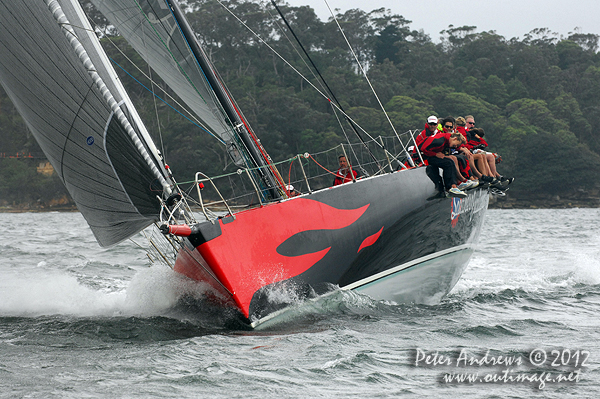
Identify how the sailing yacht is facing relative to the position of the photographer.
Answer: facing the viewer and to the left of the viewer
